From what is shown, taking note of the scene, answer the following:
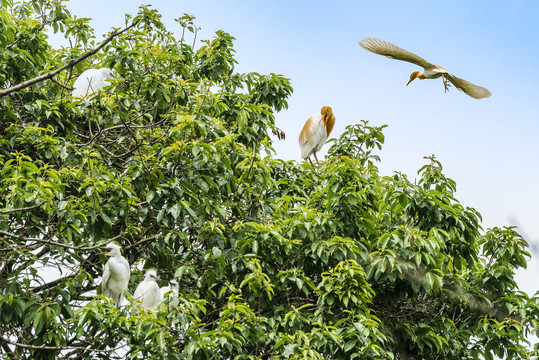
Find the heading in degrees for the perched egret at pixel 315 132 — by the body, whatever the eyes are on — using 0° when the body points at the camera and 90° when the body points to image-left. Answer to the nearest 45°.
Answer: approximately 270°

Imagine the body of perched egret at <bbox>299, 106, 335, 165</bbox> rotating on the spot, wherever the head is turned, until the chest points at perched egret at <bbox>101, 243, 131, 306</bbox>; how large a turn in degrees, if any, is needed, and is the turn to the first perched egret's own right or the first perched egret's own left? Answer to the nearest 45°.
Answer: approximately 135° to the first perched egret's own right

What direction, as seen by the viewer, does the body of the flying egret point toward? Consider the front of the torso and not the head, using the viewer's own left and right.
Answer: facing the viewer and to the left of the viewer

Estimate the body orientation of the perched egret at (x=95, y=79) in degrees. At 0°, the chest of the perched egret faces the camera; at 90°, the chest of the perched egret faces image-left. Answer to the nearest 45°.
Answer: approximately 270°

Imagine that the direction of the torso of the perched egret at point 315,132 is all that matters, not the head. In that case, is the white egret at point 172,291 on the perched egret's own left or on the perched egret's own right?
on the perched egret's own right

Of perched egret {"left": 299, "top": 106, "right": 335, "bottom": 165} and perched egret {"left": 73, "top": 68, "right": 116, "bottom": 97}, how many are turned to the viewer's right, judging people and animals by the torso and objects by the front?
2

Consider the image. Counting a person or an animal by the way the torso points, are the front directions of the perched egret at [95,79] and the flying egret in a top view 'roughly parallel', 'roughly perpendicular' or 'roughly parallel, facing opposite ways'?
roughly parallel, facing opposite ways

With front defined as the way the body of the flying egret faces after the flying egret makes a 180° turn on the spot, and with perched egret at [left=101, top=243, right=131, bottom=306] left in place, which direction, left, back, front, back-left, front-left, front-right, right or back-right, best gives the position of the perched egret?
back-left
